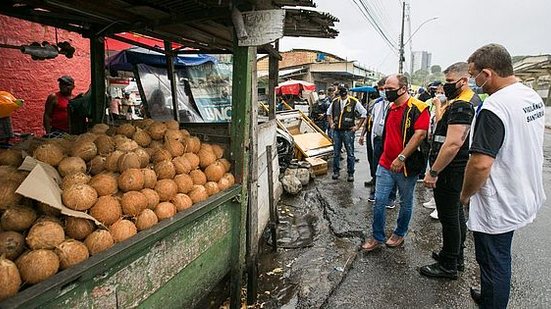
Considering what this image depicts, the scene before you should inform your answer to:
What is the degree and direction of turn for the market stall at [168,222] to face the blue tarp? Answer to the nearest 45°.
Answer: approximately 135° to its left

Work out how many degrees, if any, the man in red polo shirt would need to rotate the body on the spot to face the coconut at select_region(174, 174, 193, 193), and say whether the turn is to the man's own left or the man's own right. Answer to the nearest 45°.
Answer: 0° — they already face it

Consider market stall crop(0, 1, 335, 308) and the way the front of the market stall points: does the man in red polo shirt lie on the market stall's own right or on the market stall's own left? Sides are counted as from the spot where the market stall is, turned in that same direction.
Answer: on the market stall's own left

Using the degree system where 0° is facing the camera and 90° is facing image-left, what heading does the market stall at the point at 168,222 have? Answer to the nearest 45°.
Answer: approximately 315°

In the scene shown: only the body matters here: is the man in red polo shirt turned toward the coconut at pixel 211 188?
yes

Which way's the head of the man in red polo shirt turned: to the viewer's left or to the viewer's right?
to the viewer's left

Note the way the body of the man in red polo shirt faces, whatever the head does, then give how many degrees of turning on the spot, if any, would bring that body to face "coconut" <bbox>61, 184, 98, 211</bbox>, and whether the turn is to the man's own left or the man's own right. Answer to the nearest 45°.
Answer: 0° — they already face it

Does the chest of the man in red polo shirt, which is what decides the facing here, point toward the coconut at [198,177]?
yes

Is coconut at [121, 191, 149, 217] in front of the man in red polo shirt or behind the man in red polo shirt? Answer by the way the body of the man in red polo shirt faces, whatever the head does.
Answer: in front
